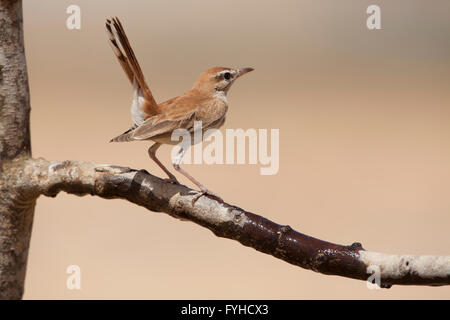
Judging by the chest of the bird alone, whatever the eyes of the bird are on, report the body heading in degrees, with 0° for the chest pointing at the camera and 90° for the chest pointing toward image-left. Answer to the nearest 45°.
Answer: approximately 270°

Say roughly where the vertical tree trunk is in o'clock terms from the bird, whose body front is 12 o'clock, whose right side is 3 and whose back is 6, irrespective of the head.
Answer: The vertical tree trunk is roughly at 5 o'clock from the bird.
